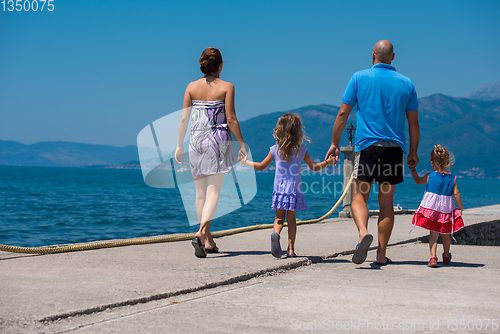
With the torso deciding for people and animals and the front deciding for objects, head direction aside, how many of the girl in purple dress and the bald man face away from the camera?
2

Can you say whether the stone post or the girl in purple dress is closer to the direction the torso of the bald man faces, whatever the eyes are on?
the stone post

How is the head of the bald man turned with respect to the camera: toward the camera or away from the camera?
away from the camera

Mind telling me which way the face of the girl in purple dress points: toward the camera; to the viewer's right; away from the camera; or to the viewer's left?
away from the camera

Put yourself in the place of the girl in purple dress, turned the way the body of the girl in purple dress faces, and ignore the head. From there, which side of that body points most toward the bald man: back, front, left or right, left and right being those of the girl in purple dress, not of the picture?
right

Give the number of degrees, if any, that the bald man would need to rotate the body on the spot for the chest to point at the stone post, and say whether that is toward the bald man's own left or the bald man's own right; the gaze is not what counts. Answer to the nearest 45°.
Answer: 0° — they already face it

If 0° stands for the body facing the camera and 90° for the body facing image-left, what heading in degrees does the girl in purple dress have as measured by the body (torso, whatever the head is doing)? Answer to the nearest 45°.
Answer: approximately 180°

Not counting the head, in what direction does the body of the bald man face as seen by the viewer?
away from the camera

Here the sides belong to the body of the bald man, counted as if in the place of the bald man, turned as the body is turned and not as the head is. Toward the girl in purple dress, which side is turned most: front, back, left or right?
left
